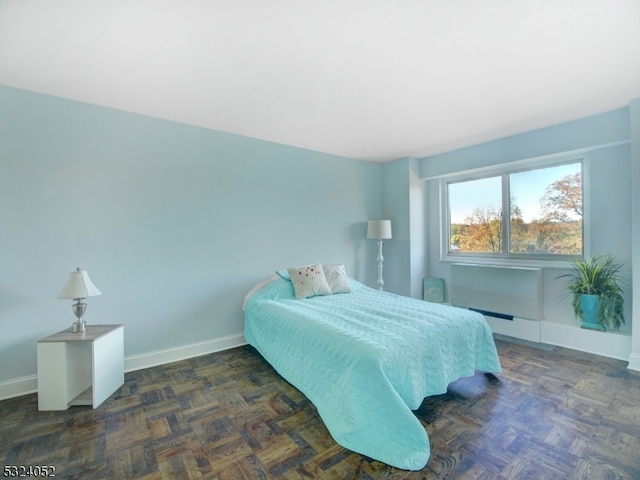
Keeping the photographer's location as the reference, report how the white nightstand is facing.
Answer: facing the viewer

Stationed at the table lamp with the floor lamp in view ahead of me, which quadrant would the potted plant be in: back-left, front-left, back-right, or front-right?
front-right

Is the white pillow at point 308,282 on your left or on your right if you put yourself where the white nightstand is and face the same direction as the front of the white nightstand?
on your left

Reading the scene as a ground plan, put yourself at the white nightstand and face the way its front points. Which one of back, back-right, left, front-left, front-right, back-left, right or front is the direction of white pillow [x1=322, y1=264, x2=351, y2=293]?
left

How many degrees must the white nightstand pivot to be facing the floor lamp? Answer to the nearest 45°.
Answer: approximately 90° to its left

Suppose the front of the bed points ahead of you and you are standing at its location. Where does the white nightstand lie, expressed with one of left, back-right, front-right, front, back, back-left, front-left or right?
back-right

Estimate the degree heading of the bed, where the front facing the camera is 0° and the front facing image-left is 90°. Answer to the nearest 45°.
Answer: approximately 315°

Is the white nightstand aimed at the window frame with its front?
no

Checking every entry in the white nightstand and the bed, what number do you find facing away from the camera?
0

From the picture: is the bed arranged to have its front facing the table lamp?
no

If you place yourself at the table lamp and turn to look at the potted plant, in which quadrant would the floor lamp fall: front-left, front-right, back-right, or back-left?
front-left

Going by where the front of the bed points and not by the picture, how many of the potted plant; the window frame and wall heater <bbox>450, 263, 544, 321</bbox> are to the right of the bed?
0

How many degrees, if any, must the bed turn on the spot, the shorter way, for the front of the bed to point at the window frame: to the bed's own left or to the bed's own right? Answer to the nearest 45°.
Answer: approximately 90° to the bed's own left

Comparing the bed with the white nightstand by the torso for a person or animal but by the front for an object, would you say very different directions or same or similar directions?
same or similar directions
